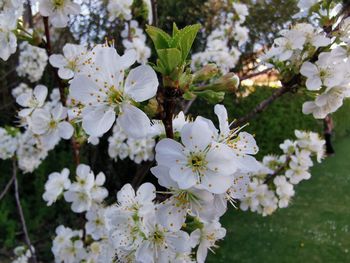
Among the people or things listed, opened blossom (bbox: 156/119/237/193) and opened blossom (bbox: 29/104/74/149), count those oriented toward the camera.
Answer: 2

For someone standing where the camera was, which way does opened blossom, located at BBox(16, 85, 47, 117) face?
facing the viewer and to the left of the viewer

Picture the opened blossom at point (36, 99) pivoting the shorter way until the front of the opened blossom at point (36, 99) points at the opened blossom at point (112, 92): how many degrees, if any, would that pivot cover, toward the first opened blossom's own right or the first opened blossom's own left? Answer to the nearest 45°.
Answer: approximately 45° to the first opened blossom's own left

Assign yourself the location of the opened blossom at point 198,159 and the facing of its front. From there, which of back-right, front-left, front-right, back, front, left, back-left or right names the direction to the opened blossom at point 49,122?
back-right

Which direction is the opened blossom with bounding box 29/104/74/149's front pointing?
toward the camera

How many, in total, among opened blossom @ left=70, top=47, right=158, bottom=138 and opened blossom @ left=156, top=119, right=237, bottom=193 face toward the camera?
2

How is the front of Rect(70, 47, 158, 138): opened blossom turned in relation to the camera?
facing the viewer

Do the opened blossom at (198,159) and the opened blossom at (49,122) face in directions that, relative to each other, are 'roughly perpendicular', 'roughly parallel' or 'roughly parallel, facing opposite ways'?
roughly parallel

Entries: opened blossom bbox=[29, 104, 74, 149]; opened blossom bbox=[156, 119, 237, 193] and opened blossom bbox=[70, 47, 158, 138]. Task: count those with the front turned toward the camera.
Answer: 3

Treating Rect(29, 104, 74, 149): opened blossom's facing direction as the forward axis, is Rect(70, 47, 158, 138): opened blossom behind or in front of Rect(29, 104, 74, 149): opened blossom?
in front
